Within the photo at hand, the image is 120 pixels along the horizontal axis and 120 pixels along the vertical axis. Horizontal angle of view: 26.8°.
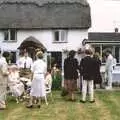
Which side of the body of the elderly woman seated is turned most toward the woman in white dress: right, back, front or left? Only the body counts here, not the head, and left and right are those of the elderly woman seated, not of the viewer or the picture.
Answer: front

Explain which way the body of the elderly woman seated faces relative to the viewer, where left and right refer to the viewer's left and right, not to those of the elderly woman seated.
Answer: facing the viewer and to the right of the viewer

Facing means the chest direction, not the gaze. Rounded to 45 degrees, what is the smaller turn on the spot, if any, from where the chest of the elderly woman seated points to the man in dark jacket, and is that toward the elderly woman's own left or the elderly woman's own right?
approximately 45° to the elderly woman's own left
